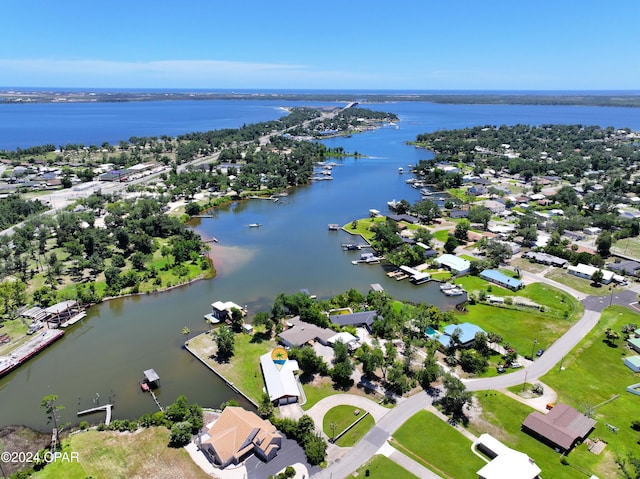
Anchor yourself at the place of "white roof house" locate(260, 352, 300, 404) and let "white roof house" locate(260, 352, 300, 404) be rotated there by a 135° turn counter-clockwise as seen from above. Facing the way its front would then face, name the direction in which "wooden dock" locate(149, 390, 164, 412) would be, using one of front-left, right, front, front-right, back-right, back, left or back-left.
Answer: back-left

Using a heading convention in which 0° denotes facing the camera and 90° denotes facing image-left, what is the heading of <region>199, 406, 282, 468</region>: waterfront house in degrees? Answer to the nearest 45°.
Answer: approximately 315°

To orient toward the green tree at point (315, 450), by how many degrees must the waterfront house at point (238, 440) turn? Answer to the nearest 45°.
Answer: approximately 45° to its left

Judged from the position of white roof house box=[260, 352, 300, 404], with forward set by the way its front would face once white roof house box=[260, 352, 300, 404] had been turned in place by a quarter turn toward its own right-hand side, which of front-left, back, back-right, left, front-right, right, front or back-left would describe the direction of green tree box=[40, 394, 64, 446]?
front

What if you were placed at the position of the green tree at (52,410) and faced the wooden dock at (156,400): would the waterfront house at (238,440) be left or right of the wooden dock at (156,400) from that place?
right

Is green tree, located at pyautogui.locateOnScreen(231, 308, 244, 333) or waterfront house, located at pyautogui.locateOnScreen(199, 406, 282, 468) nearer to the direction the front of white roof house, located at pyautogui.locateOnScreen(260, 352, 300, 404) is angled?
the waterfront house

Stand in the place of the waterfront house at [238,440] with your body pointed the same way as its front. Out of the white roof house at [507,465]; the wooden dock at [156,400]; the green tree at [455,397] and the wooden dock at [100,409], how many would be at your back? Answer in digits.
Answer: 2

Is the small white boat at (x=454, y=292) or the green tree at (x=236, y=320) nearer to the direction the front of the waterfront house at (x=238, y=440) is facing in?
the small white boat

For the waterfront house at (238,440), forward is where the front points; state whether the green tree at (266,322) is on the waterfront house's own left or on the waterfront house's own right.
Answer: on the waterfront house's own left

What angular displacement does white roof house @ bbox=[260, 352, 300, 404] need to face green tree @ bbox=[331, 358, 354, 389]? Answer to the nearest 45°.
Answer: approximately 90° to its left

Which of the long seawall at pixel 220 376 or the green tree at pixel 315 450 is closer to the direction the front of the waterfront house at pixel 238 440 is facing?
the green tree

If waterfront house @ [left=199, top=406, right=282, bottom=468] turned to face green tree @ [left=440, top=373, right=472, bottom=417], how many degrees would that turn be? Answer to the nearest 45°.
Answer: approximately 45° to its left

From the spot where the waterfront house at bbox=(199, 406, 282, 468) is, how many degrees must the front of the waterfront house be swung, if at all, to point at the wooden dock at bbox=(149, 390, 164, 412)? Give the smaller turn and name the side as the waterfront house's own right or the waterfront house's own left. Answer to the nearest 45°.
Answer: approximately 180°

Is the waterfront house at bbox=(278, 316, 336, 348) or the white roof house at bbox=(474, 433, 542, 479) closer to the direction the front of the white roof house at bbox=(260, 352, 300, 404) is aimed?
the white roof house

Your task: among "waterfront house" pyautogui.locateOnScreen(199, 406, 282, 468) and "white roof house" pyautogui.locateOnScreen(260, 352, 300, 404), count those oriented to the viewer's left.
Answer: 0

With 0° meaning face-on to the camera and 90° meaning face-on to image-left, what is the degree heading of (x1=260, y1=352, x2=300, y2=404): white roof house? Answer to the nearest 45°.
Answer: approximately 0°

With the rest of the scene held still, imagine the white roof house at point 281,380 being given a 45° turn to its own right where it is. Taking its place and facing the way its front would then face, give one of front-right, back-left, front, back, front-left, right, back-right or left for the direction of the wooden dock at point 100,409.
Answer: front-right
